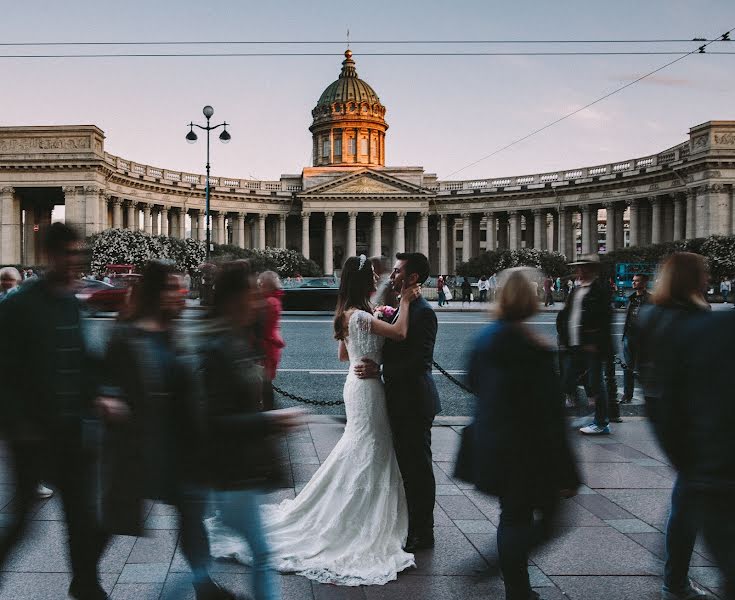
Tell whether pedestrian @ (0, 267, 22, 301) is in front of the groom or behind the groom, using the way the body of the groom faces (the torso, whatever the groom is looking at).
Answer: in front

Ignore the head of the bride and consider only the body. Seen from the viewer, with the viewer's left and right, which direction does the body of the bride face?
facing away from the viewer and to the right of the viewer

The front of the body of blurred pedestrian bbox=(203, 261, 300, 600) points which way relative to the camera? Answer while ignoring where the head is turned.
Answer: to the viewer's right

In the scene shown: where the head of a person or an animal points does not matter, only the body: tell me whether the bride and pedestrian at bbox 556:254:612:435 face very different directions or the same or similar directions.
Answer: very different directions

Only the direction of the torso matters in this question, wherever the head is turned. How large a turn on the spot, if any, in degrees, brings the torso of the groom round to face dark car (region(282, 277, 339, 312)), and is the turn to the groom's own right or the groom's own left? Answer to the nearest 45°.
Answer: approximately 90° to the groom's own right

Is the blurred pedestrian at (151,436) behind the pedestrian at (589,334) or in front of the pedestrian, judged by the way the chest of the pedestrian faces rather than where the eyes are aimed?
in front

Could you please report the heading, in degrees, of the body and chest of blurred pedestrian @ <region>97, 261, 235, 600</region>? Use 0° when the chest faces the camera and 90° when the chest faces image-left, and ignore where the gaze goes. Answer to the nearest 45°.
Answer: approximately 270°

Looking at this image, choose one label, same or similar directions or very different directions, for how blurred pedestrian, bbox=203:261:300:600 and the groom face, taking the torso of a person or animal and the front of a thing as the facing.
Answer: very different directions

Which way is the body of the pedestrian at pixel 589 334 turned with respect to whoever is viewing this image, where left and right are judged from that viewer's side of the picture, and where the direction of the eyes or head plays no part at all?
facing the viewer and to the left of the viewer

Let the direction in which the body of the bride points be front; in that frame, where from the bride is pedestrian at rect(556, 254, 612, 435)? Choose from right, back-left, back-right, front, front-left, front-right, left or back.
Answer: front

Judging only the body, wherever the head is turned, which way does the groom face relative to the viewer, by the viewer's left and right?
facing to the left of the viewer

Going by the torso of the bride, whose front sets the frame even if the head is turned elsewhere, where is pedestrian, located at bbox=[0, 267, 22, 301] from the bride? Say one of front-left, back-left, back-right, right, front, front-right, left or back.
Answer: left

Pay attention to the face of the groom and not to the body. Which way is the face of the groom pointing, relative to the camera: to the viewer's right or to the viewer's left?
to the viewer's left

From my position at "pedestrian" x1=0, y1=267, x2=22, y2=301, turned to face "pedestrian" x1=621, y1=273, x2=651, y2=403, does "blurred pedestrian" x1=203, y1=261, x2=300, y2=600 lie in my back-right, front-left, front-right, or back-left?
front-right

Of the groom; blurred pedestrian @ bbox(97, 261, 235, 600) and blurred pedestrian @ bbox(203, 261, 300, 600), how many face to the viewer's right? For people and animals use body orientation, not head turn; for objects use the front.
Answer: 2
